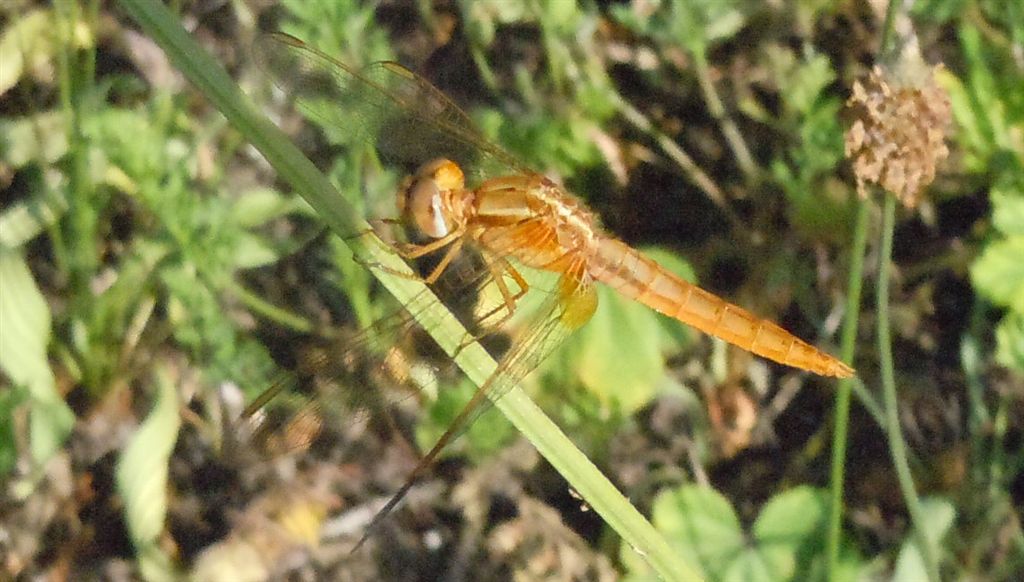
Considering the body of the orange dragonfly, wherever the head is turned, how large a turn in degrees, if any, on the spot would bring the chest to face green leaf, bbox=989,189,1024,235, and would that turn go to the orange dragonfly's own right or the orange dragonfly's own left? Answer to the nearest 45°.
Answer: approximately 180°

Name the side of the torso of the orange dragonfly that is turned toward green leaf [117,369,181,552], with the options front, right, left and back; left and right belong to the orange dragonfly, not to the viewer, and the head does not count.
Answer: front

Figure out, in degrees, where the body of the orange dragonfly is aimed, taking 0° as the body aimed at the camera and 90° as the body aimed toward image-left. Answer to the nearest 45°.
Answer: approximately 90°

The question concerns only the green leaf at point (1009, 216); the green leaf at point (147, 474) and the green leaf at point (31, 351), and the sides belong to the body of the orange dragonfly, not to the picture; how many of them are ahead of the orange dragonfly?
2
